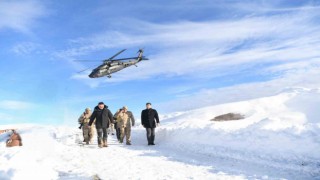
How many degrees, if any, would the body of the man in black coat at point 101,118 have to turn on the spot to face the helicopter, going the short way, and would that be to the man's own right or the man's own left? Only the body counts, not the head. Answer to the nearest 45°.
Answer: approximately 180°

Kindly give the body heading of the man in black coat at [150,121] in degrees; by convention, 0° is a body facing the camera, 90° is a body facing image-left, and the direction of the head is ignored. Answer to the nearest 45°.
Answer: approximately 0°

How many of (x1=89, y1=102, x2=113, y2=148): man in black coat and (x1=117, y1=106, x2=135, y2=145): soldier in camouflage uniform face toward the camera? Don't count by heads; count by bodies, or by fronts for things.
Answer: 2

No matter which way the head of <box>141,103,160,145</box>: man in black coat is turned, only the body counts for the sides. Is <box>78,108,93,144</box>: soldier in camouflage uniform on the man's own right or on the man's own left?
on the man's own right

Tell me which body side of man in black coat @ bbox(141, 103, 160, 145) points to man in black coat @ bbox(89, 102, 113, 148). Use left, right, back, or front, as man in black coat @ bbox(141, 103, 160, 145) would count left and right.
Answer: right
